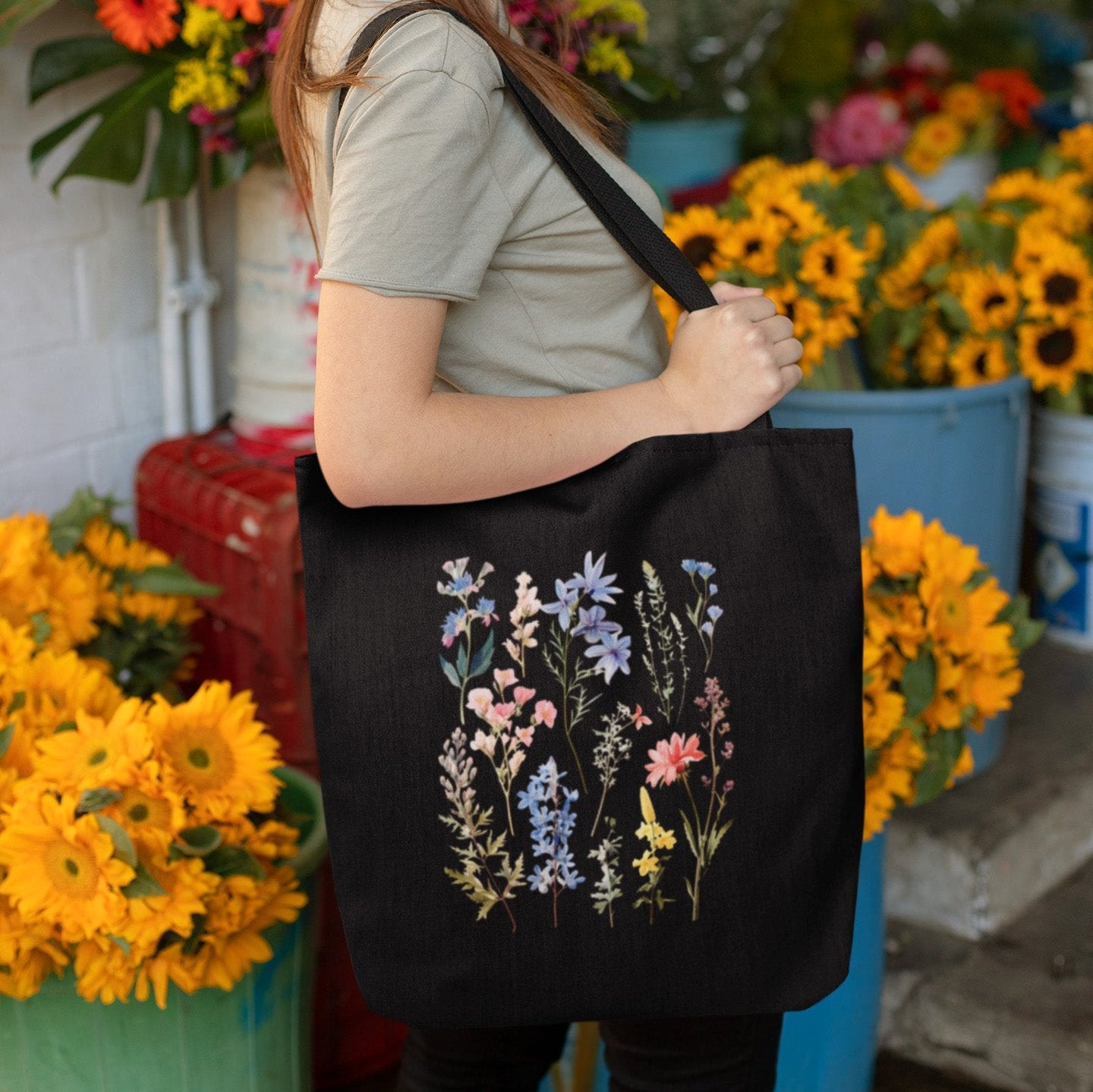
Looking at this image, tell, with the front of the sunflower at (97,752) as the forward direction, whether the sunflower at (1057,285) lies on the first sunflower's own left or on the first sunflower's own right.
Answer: on the first sunflower's own left

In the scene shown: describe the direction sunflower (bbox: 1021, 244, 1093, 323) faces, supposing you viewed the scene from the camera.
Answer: facing the viewer

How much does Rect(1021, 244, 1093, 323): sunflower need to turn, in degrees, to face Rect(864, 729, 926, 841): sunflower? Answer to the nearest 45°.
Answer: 0° — it already faces it

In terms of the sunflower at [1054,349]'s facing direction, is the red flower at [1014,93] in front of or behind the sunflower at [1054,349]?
behind

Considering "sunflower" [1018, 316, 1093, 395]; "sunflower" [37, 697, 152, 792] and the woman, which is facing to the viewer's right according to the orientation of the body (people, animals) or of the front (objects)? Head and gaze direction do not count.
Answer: the woman

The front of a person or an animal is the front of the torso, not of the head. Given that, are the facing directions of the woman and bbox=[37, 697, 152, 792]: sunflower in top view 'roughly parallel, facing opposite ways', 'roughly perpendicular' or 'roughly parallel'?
roughly perpendicular

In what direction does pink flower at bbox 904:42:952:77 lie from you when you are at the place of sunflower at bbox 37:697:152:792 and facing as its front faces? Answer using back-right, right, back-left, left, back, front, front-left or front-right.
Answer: back-left

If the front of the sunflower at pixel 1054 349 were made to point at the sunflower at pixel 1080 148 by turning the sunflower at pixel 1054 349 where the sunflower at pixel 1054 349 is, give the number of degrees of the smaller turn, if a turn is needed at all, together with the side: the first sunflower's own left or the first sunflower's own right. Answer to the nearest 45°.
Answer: approximately 180°

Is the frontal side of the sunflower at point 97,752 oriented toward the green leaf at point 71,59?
no

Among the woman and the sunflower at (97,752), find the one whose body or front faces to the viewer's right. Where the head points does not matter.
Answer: the woman

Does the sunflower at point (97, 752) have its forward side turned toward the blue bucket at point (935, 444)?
no

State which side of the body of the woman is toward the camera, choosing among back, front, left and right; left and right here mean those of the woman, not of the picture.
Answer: right

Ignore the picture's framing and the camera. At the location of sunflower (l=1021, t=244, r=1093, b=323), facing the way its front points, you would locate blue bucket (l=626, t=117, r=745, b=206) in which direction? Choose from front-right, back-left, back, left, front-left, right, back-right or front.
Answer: back-right

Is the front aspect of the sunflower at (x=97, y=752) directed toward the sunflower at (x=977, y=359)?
no
